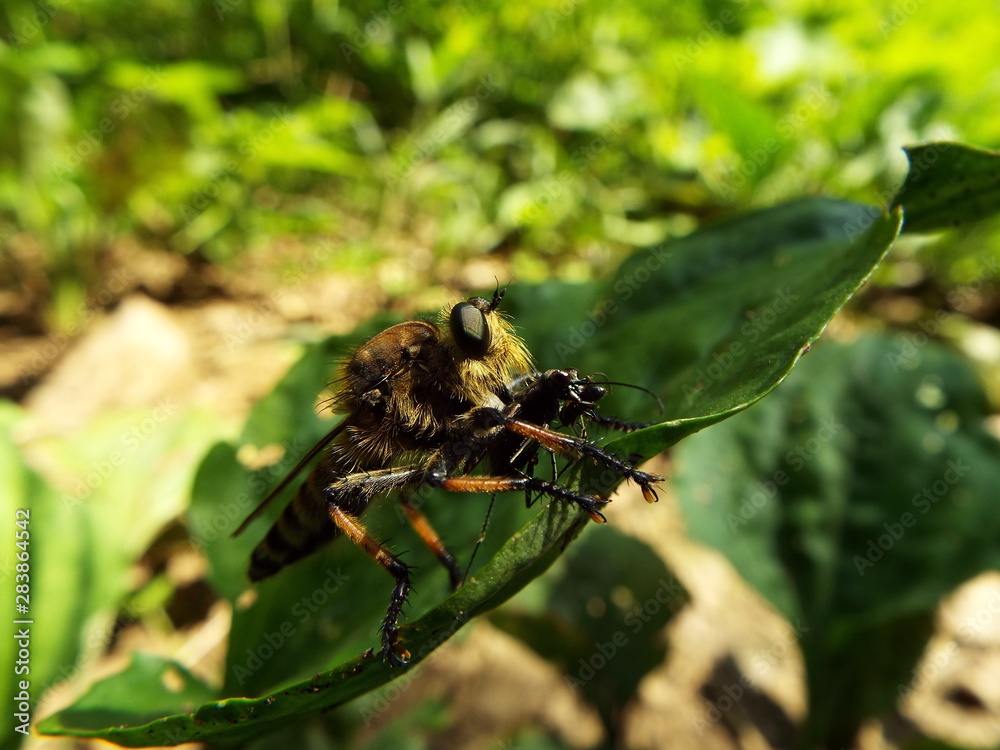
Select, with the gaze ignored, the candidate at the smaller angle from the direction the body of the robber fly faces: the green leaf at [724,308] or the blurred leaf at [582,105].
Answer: the green leaf

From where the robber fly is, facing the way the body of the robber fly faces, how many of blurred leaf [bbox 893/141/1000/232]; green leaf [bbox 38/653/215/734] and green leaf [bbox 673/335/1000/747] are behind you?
1

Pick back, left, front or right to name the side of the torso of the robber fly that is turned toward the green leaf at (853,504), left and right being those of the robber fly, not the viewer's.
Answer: front

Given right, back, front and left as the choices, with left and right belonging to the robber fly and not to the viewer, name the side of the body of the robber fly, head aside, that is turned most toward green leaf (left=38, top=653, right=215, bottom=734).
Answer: back

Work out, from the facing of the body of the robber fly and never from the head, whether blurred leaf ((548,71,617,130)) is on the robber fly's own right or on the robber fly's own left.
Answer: on the robber fly's own left

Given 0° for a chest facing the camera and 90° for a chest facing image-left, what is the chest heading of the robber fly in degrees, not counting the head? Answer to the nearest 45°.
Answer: approximately 270°
